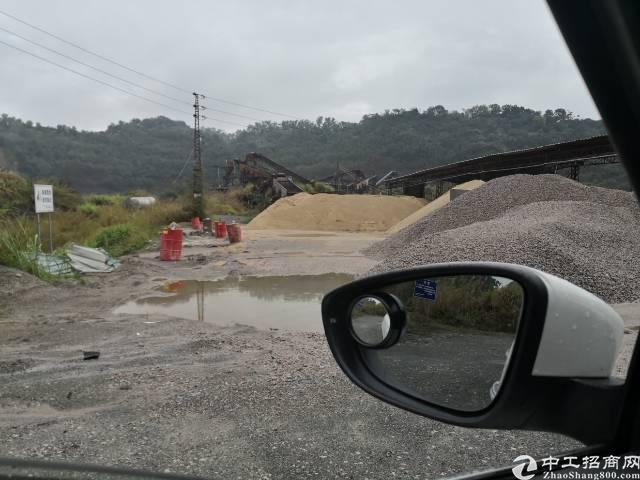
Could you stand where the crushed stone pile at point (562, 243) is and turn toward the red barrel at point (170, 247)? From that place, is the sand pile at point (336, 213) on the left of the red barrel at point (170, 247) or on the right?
right

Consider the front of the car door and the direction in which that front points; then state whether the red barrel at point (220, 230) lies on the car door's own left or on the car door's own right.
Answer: on the car door's own left

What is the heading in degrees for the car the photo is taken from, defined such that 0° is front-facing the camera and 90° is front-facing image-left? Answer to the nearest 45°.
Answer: approximately 225°
